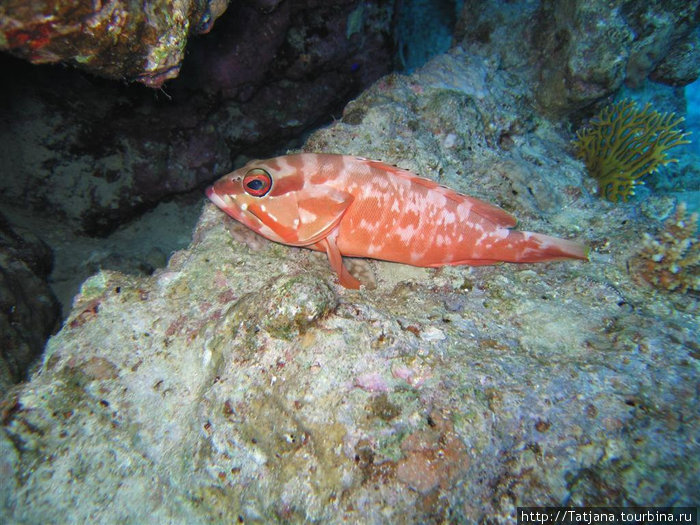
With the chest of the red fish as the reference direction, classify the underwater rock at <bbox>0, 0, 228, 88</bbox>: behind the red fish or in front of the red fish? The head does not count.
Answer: in front

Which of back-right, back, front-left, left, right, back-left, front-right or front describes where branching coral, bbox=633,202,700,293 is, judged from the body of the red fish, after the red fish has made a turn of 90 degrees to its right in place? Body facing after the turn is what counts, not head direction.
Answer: right

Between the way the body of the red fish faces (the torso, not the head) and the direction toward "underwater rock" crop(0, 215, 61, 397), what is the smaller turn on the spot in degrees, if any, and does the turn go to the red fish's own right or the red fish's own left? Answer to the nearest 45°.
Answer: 0° — it already faces it

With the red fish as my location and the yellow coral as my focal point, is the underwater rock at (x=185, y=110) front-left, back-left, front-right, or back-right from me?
back-left

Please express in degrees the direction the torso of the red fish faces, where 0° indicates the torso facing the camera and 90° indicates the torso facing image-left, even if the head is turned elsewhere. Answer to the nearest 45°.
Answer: approximately 90°

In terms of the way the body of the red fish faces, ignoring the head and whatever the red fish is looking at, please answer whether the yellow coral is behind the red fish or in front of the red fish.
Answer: behind
